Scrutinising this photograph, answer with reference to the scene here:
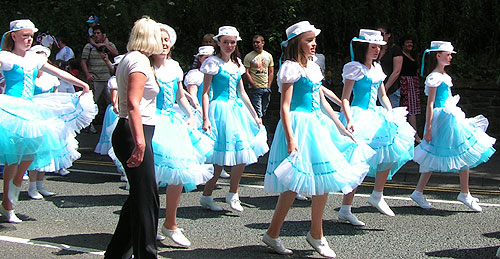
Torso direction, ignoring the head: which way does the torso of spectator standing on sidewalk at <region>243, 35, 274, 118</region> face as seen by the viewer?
toward the camera

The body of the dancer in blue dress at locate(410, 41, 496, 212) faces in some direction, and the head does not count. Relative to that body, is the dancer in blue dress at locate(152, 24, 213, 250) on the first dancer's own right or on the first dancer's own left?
on the first dancer's own right

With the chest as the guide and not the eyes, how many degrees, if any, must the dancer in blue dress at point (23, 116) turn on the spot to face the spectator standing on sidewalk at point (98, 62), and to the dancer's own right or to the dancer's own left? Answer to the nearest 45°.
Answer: approximately 135° to the dancer's own left

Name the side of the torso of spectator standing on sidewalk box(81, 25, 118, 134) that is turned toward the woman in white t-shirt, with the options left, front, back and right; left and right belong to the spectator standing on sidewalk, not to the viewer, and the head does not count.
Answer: front
